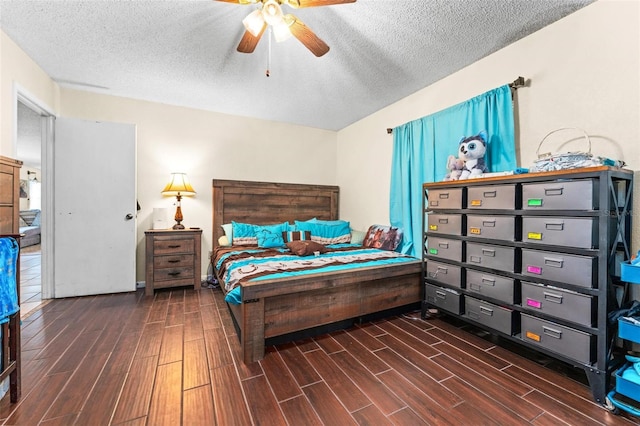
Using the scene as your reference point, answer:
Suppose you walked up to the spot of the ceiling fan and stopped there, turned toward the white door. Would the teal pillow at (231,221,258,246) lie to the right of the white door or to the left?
right

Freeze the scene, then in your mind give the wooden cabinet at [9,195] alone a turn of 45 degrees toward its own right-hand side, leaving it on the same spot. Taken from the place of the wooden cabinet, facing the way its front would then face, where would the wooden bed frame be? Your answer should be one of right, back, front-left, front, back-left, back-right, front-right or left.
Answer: front-left

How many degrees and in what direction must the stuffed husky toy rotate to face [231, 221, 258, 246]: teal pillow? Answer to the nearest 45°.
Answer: approximately 45° to its right

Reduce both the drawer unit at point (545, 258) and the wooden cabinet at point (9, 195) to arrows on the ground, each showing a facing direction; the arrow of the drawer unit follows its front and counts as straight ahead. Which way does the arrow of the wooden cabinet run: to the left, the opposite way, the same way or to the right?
the opposite way

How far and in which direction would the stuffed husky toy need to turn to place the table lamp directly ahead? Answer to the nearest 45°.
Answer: approximately 45° to its right

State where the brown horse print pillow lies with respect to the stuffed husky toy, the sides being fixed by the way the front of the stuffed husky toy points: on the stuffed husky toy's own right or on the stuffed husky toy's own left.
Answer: on the stuffed husky toy's own right

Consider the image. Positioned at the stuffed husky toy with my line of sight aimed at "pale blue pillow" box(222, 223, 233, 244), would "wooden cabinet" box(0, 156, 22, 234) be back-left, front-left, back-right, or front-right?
front-left

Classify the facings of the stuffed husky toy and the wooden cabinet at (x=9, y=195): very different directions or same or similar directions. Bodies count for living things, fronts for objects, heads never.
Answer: very different directions

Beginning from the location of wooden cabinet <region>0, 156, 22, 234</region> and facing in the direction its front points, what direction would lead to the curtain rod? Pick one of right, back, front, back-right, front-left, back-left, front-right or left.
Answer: front

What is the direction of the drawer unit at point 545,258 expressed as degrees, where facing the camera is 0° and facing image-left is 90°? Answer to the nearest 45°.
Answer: approximately 45°

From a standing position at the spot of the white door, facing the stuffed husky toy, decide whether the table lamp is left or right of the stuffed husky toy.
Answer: left

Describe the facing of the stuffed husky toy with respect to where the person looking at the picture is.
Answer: facing the viewer and to the left of the viewer

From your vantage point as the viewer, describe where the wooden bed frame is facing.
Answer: facing the viewer and to the right of the viewer
